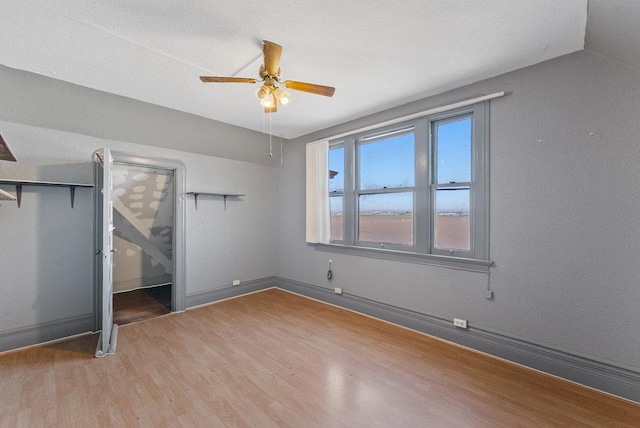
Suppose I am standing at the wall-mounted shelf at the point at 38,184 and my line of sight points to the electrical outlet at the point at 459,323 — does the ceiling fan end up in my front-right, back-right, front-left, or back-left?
front-right

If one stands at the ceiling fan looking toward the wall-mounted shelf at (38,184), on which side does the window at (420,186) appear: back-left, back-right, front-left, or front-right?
back-right

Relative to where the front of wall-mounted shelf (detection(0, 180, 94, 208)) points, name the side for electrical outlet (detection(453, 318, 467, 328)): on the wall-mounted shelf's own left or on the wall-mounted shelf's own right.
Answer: on the wall-mounted shelf's own left

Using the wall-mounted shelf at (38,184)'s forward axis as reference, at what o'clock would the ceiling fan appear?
The ceiling fan is roughly at 11 o'clock from the wall-mounted shelf.

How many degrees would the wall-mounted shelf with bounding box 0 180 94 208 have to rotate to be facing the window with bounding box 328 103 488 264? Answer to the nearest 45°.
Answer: approximately 45° to its left

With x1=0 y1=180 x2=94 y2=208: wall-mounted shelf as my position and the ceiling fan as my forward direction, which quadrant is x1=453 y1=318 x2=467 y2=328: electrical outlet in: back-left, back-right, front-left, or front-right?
front-left

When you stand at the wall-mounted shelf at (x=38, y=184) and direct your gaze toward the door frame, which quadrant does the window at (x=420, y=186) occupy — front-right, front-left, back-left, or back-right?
front-right

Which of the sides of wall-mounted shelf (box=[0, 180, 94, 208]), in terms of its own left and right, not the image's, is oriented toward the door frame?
left

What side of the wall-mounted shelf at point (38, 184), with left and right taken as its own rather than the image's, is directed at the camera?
front

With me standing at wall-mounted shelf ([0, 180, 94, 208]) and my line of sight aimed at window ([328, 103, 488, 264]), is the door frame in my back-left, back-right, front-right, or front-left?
front-left
